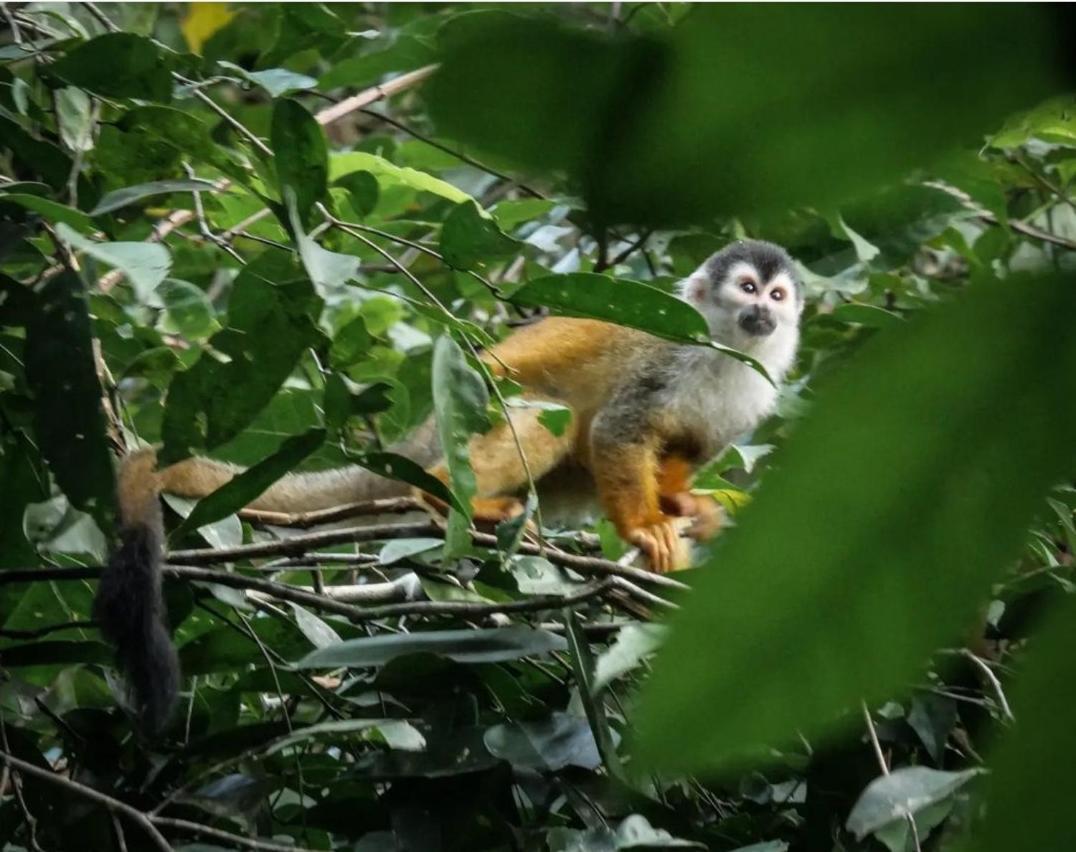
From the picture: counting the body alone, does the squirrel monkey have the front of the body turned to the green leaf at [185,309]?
no

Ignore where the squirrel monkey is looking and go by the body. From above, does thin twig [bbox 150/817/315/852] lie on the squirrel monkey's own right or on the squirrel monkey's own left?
on the squirrel monkey's own right

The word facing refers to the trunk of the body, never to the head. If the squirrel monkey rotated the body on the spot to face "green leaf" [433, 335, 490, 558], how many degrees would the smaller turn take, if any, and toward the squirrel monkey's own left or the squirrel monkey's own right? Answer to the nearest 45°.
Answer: approximately 90° to the squirrel monkey's own right

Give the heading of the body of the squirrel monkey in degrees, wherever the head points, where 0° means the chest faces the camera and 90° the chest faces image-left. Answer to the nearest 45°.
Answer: approximately 270°

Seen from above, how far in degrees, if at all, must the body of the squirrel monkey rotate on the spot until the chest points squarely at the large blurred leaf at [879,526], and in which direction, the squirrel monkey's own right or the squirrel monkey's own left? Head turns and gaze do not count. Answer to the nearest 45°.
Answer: approximately 90° to the squirrel monkey's own right

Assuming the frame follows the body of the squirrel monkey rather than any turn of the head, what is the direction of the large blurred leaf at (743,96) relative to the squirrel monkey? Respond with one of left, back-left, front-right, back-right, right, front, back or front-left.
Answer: right
